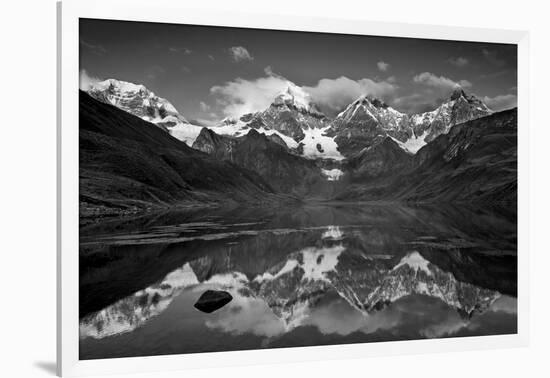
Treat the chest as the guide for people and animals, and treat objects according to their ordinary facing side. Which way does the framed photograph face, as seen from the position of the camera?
facing the viewer and to the right of the viewer
